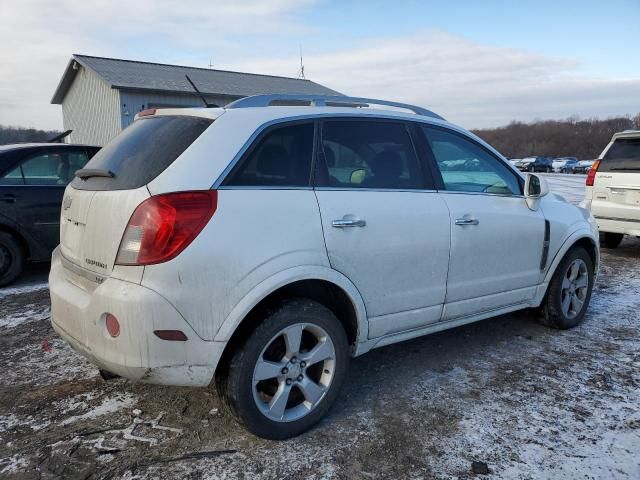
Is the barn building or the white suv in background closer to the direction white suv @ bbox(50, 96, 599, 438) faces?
the white suv in background

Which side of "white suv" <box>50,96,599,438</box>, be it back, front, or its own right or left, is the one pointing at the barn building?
left

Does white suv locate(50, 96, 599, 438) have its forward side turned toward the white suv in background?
yes

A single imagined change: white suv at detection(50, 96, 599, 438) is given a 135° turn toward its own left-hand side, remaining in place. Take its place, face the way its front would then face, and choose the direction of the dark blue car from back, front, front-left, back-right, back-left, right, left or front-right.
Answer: front-right

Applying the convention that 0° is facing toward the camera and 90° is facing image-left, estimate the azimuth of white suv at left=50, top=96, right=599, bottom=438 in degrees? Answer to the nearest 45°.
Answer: approximately 225°
